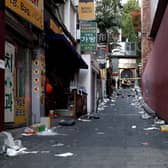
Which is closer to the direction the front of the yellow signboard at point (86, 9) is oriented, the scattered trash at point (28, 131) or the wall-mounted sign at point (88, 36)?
the scattered trash

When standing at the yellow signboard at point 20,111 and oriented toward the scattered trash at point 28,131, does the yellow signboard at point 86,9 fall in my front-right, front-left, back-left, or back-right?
back-left

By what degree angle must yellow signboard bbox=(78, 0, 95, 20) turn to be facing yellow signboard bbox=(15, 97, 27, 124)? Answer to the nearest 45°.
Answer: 0° — it already faces it

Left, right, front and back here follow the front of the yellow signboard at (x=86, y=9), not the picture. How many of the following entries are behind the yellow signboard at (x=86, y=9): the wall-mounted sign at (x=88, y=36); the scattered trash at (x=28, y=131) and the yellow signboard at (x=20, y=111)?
1

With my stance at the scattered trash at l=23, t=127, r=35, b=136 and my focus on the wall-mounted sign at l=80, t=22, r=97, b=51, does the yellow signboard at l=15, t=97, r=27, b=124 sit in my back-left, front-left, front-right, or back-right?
front-left

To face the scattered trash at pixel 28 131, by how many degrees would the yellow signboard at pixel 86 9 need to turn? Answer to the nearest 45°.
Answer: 0° — it already faces it

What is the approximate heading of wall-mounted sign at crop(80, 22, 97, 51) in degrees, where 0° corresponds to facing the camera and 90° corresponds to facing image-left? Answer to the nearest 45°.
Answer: approximately 0°

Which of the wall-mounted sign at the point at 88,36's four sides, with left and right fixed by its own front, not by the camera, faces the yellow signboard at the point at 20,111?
front

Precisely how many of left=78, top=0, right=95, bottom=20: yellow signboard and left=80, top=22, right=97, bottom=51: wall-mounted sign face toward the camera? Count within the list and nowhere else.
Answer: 2

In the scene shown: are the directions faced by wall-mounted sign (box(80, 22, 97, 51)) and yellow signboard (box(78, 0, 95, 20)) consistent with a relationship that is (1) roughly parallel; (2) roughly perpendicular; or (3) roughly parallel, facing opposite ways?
roughly parallel

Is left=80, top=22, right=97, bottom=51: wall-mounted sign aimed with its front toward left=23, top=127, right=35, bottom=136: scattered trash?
yes

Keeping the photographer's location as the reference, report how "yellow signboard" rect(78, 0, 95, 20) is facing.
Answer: facing the viewer

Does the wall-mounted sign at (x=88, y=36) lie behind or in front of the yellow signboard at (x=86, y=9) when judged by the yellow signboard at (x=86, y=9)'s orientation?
behind
